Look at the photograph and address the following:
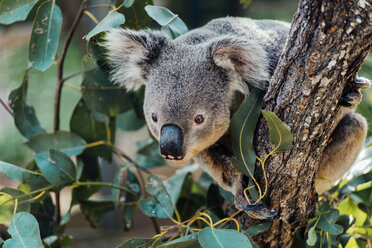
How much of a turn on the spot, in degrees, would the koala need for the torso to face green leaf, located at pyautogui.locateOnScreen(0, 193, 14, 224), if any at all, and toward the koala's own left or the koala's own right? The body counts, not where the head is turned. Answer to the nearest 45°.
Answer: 0° — it already faces it

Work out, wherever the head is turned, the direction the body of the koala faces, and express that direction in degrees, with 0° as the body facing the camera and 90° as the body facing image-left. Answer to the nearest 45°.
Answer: approximately 45°
